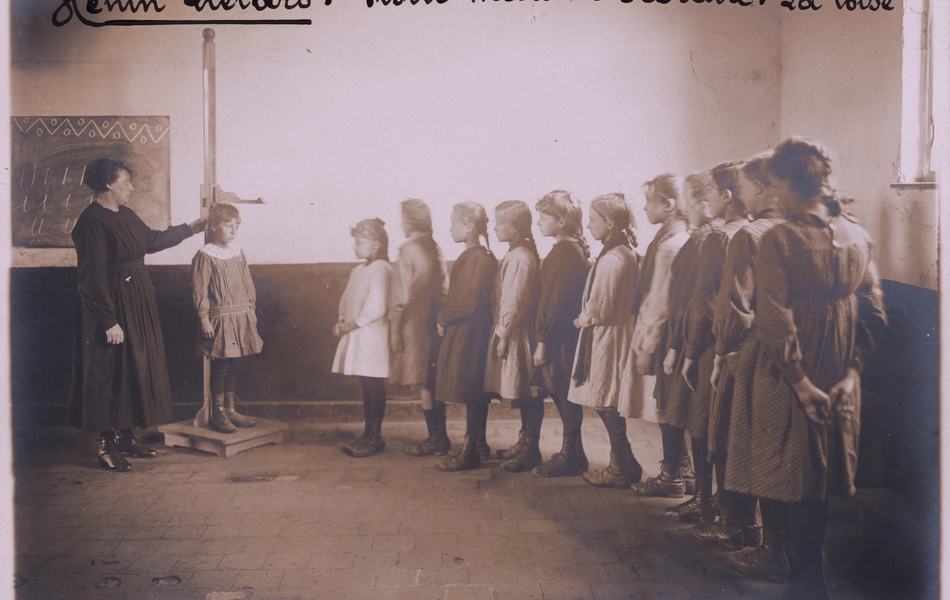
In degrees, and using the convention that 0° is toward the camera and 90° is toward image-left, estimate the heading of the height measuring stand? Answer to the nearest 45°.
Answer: approximately 315°

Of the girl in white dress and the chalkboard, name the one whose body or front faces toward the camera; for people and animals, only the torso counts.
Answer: the chalkboard

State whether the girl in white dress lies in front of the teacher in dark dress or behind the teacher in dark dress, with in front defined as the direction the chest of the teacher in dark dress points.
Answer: in front

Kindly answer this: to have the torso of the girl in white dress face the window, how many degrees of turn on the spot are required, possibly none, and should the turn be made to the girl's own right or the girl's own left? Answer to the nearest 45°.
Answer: approximately 180°

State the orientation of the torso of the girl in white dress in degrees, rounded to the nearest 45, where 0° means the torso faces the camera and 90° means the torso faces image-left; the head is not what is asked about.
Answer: approximately 90°

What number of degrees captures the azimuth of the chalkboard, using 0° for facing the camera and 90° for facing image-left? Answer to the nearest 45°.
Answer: approximately 0°

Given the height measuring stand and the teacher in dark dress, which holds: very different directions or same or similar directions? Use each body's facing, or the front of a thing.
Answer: same or similar directions

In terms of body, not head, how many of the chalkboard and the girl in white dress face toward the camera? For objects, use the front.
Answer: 1

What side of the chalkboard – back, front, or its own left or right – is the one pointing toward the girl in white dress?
left

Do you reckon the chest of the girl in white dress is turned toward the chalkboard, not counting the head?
yes

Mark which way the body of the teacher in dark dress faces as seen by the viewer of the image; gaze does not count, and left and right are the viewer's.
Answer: facing the viewer and to the right of the viewer

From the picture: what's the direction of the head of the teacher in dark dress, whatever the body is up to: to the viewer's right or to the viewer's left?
to the viewer's right

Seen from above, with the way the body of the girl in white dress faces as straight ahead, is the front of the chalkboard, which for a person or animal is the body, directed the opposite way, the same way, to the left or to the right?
to the left

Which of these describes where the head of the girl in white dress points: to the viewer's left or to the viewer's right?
to the viewer's left
